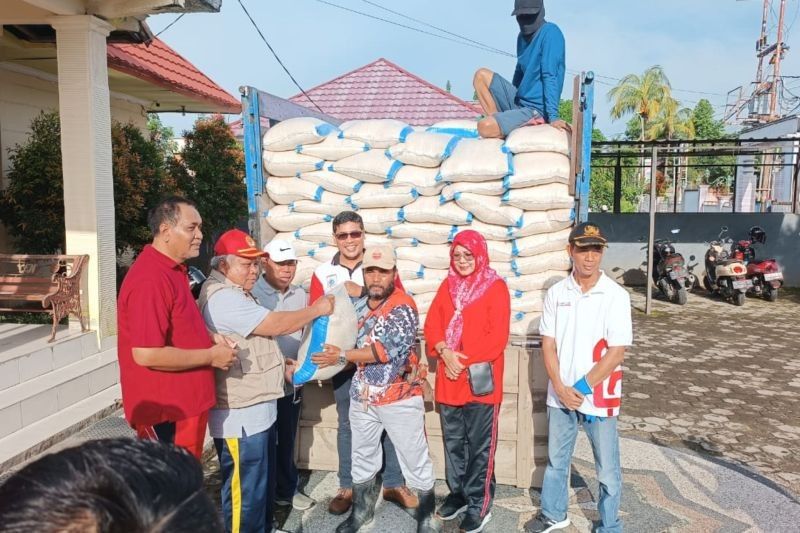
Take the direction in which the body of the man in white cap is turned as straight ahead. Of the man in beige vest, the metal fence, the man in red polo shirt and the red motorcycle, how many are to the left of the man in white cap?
2

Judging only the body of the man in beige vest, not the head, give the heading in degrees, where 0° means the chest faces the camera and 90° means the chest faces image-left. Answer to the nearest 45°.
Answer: approximately 270°

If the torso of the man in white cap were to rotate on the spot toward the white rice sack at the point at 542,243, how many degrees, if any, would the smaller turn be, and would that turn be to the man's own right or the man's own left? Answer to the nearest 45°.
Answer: approximately 45° to the man's own left

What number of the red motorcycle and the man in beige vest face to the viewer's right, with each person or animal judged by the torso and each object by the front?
1

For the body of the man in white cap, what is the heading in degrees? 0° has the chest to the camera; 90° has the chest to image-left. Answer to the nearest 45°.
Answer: approximately 315°

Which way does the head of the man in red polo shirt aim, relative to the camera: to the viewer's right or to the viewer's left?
to the viewer's right
